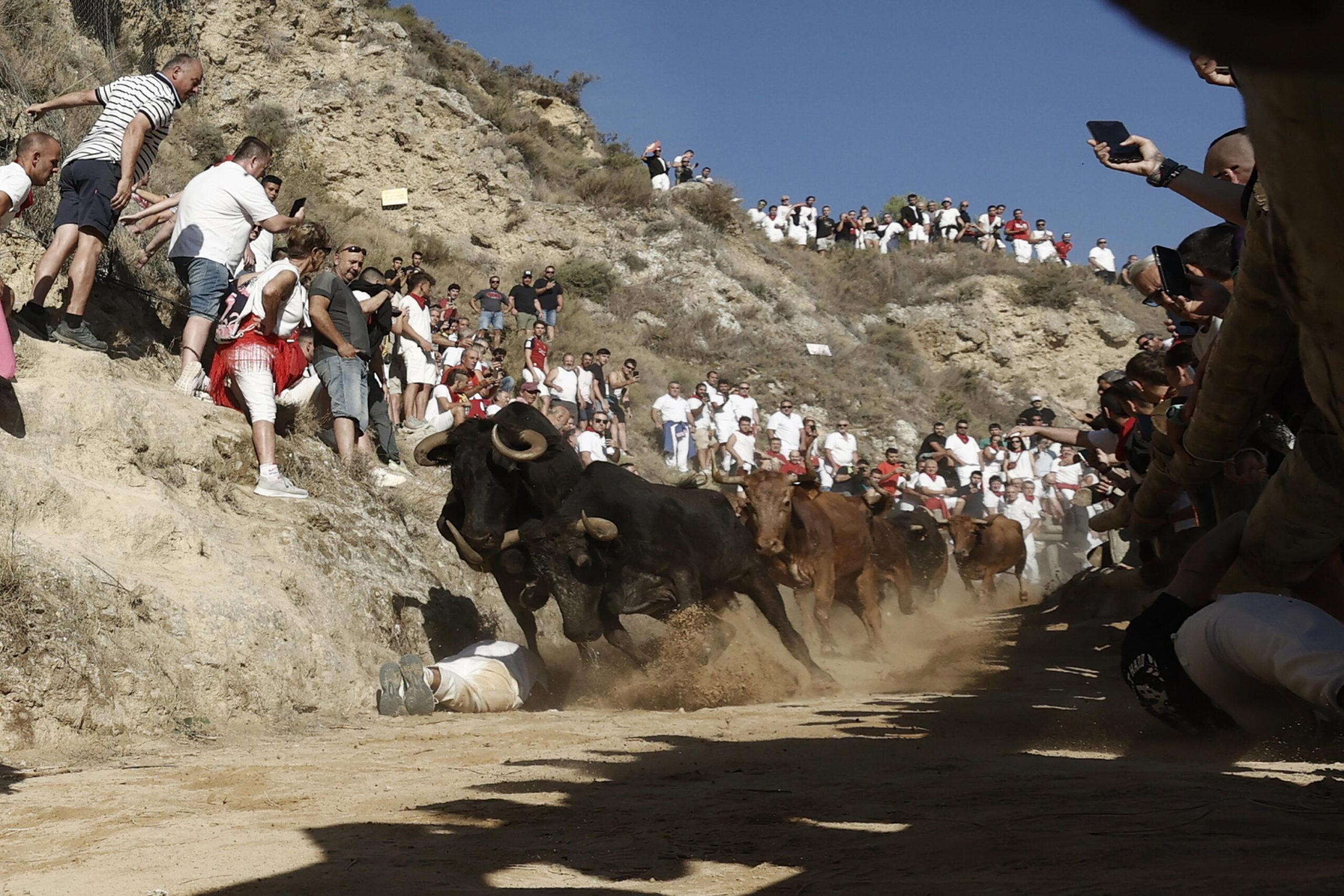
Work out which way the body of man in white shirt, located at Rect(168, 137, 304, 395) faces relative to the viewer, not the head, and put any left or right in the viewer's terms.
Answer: facing away from the viewer and to the right of the viewer

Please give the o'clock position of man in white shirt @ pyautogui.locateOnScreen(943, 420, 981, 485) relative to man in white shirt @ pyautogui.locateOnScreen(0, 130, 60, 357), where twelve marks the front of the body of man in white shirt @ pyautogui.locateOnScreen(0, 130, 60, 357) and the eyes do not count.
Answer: man in white shirt @ pyautogui.locateOnScreen(943, 420, 981, 485) is roughly at 11 o'clock from man in white shirt @ pyautogui.locateOnScreen(0, 130, 60, 357).

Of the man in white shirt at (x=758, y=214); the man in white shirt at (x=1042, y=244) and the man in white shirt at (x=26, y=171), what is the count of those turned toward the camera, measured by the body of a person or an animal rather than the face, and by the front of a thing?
2

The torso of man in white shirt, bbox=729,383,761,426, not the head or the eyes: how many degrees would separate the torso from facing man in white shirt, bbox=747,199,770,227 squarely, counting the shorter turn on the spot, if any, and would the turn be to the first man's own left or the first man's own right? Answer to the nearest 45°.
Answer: approximately 180°

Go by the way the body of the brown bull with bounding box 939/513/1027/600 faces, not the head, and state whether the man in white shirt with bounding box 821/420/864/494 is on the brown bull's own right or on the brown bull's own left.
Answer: on the brown bull's own right

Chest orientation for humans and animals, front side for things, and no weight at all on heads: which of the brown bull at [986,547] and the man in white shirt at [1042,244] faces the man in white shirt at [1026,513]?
the man in white shirt at [1042,244]

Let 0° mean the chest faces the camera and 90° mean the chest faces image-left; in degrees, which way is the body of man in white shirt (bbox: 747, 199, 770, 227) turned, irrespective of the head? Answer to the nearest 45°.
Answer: approximately 0°

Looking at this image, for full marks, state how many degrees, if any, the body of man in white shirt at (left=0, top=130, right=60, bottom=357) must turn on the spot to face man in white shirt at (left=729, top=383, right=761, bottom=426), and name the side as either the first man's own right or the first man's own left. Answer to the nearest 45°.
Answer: approximately 45° to the first man's own left
